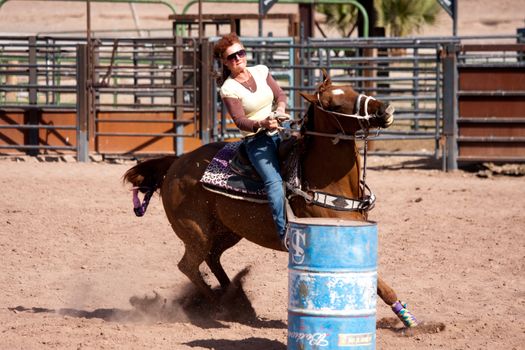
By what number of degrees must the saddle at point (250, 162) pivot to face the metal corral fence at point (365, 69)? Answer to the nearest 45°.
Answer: approximately 90° to its left

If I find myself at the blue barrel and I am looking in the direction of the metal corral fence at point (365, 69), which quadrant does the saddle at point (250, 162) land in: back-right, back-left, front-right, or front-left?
front-left

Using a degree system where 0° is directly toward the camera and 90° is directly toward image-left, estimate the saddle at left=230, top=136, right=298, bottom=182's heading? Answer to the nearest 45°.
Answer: approximately 270°

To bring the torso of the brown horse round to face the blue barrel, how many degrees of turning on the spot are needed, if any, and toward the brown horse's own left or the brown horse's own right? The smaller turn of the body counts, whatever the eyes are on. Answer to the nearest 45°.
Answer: approximately 90° to the brown horse's own right

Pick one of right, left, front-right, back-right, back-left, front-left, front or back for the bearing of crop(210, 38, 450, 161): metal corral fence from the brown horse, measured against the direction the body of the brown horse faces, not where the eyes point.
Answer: left

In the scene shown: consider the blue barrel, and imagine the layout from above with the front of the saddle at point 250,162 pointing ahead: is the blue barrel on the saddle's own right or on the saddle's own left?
on the saddle's own right

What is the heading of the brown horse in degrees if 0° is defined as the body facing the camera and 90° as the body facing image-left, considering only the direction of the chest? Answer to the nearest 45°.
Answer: approximately 270°

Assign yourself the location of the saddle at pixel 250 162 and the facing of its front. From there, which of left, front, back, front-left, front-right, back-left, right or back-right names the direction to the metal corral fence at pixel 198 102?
left
